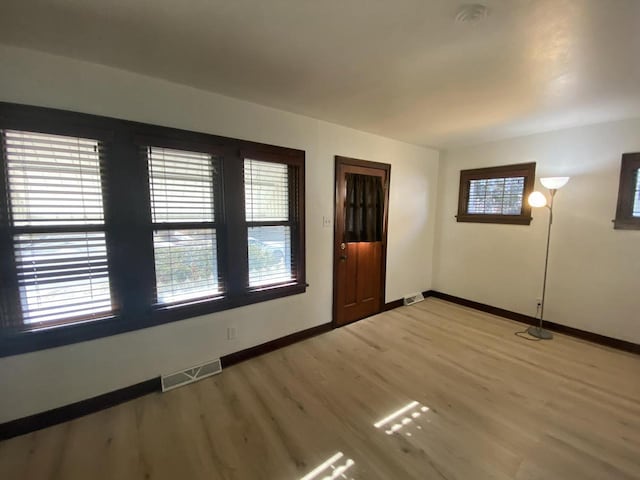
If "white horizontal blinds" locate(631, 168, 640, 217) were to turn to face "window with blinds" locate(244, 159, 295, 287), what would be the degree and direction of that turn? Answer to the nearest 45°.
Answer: approximately 45° to its right

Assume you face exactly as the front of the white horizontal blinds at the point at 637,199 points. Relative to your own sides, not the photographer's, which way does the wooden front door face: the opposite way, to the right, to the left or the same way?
to the left

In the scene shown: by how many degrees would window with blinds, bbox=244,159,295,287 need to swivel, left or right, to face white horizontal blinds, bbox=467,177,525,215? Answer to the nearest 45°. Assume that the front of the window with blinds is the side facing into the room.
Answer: approximately 45° to its left

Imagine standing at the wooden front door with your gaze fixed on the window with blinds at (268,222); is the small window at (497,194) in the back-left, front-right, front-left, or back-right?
back-left

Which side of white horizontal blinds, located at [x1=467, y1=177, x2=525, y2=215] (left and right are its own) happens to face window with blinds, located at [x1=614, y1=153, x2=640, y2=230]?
left

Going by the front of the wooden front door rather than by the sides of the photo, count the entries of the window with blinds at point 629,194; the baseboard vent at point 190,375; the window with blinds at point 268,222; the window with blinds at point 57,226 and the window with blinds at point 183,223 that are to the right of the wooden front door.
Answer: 4

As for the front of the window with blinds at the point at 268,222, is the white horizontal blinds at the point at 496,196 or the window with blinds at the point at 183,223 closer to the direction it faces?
the white horizontal blinds

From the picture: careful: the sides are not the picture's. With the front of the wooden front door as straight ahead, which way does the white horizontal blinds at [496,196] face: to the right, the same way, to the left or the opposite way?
to the right

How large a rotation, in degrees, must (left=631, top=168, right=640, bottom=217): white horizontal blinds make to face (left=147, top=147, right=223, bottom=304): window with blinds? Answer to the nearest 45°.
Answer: approximately 45° to its right
